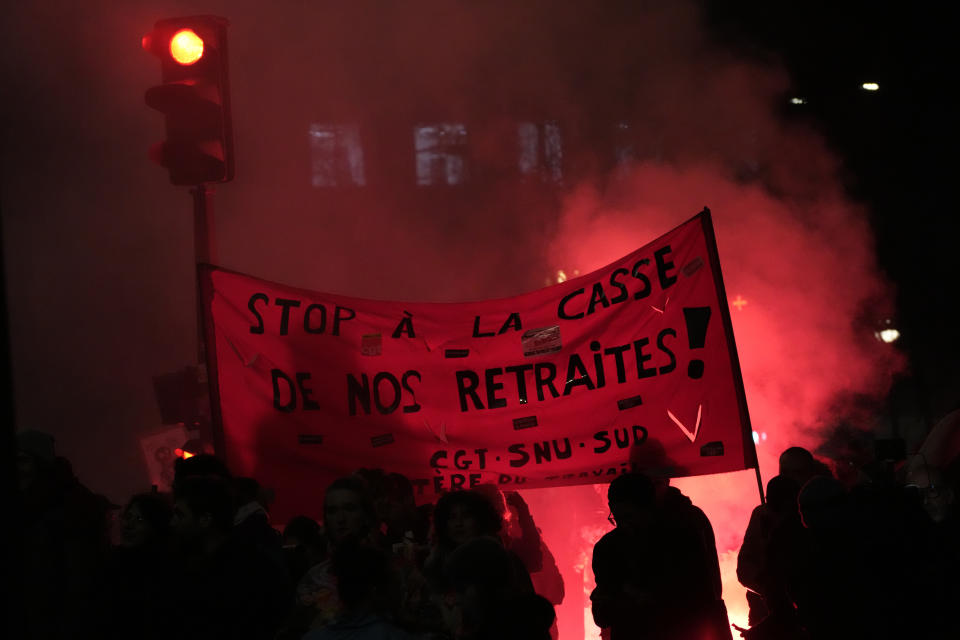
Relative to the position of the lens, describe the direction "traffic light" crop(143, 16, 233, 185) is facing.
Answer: facing the viewer and to the left of the viewer

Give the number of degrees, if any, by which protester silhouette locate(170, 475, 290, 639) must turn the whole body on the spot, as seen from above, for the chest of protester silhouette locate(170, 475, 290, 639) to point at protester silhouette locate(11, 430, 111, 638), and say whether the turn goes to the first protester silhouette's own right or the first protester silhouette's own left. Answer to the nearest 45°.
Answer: approximately 45° to the first protester silhouette's own right

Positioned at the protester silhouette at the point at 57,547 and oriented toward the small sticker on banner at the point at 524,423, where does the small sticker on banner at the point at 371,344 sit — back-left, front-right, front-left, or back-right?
front-left

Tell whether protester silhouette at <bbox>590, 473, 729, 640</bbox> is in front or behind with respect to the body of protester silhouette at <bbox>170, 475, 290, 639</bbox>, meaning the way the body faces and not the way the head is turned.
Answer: behind

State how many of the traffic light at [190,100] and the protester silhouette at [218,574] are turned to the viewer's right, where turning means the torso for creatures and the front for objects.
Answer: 0

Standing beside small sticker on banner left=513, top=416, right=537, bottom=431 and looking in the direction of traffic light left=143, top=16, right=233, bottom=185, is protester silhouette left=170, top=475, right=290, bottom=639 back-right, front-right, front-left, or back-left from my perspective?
front-left
